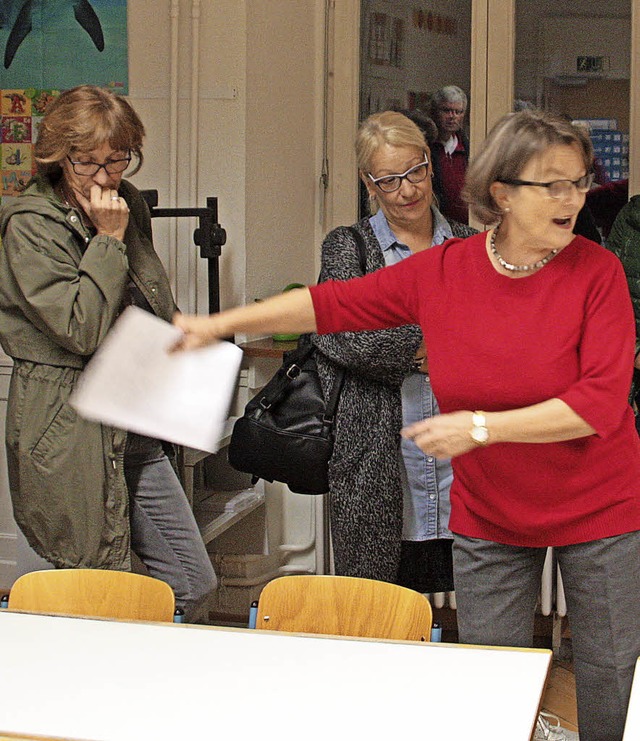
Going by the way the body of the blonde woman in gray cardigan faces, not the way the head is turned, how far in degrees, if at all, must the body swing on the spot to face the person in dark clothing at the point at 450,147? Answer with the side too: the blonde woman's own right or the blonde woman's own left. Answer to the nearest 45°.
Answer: approximately 135° to the blonde woman's own left

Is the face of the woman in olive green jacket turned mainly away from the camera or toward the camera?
toward the camera

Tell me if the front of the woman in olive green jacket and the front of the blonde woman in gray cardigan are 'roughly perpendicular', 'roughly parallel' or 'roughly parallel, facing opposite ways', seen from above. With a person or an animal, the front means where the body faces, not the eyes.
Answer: roughly parallel

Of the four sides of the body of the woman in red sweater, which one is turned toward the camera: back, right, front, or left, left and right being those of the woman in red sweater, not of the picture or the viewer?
front

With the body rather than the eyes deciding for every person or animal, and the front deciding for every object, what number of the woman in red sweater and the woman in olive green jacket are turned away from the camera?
0

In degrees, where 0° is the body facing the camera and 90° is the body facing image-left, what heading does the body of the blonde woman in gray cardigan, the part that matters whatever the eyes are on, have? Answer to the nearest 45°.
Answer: approximately 315°

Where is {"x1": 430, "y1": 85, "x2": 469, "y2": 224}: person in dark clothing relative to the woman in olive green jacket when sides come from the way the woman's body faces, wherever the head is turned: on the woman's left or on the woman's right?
on the woman's left

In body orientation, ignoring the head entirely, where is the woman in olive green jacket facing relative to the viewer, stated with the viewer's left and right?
facing the viewer and to the right of the viewer
